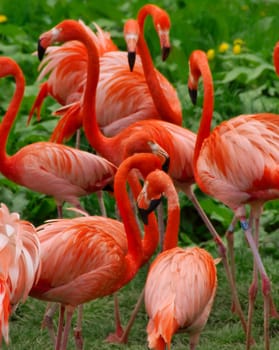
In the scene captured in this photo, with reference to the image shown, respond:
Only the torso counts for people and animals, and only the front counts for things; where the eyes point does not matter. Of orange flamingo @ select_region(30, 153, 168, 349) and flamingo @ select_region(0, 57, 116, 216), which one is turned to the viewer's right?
the orange flamingo

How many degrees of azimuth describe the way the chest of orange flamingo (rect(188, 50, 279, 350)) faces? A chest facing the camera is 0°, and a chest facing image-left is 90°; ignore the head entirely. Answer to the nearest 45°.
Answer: approximately 90°

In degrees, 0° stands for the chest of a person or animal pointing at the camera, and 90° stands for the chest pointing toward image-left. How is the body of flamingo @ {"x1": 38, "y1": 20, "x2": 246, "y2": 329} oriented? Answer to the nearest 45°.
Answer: approximately 90°

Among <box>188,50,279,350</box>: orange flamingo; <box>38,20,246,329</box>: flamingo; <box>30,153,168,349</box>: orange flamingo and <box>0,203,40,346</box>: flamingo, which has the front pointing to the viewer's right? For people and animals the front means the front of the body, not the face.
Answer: <box>30,153,168,349</box>: orange flamingo

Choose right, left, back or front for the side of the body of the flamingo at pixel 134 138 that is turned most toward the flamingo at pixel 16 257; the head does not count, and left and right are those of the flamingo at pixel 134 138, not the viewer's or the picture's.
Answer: left

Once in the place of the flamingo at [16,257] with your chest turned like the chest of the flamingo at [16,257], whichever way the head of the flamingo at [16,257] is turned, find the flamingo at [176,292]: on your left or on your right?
on your right

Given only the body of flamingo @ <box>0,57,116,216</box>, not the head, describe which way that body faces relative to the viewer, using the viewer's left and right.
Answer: facing to the left of the viewer

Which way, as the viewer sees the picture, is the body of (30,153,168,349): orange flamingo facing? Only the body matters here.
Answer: to the viewer's right

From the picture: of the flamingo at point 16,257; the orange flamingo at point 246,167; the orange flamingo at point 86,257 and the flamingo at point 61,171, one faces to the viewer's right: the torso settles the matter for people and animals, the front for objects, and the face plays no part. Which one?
the orange flamingo at point 86,257

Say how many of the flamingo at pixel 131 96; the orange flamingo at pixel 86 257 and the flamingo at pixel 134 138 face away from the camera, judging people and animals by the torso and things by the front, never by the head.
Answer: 0
